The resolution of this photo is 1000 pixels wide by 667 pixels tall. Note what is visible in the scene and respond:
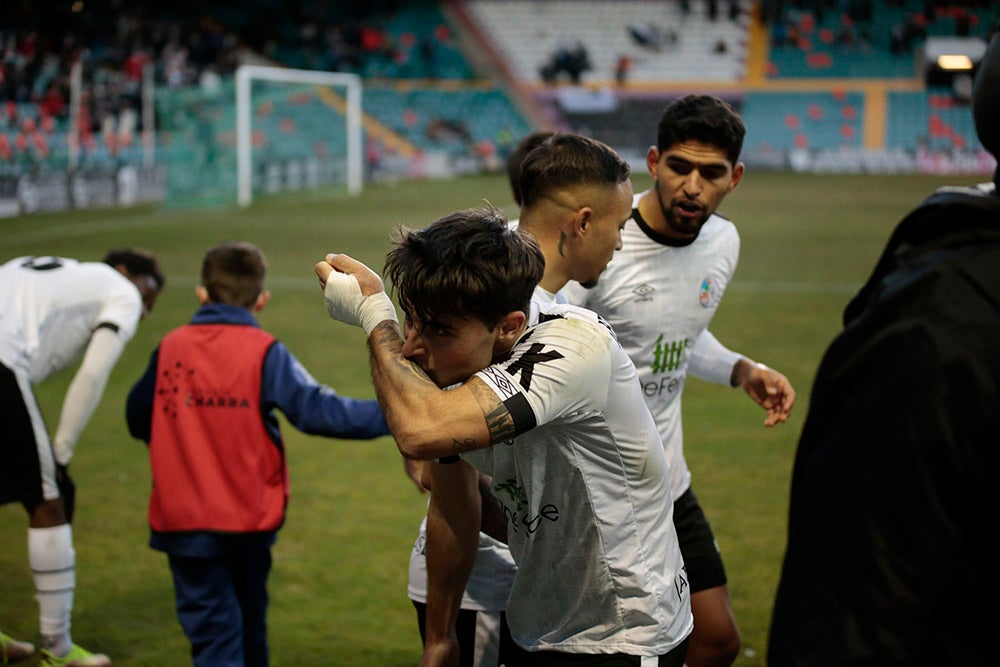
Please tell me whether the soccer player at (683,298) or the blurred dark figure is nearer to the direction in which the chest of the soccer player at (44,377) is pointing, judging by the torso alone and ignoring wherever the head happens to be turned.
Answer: the soccer player

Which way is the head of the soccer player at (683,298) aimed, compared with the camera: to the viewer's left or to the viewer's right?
to the viewer's left

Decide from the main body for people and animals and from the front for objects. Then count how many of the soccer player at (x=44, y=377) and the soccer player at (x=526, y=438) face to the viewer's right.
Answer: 1

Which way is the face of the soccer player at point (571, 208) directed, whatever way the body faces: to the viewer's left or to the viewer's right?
to the viewer's right

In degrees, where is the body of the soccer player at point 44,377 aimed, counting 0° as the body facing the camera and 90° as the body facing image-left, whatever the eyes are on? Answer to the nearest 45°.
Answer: approximately 270°

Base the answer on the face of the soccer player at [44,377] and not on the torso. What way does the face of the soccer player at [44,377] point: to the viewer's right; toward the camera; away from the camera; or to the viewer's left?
to the viewer's right
